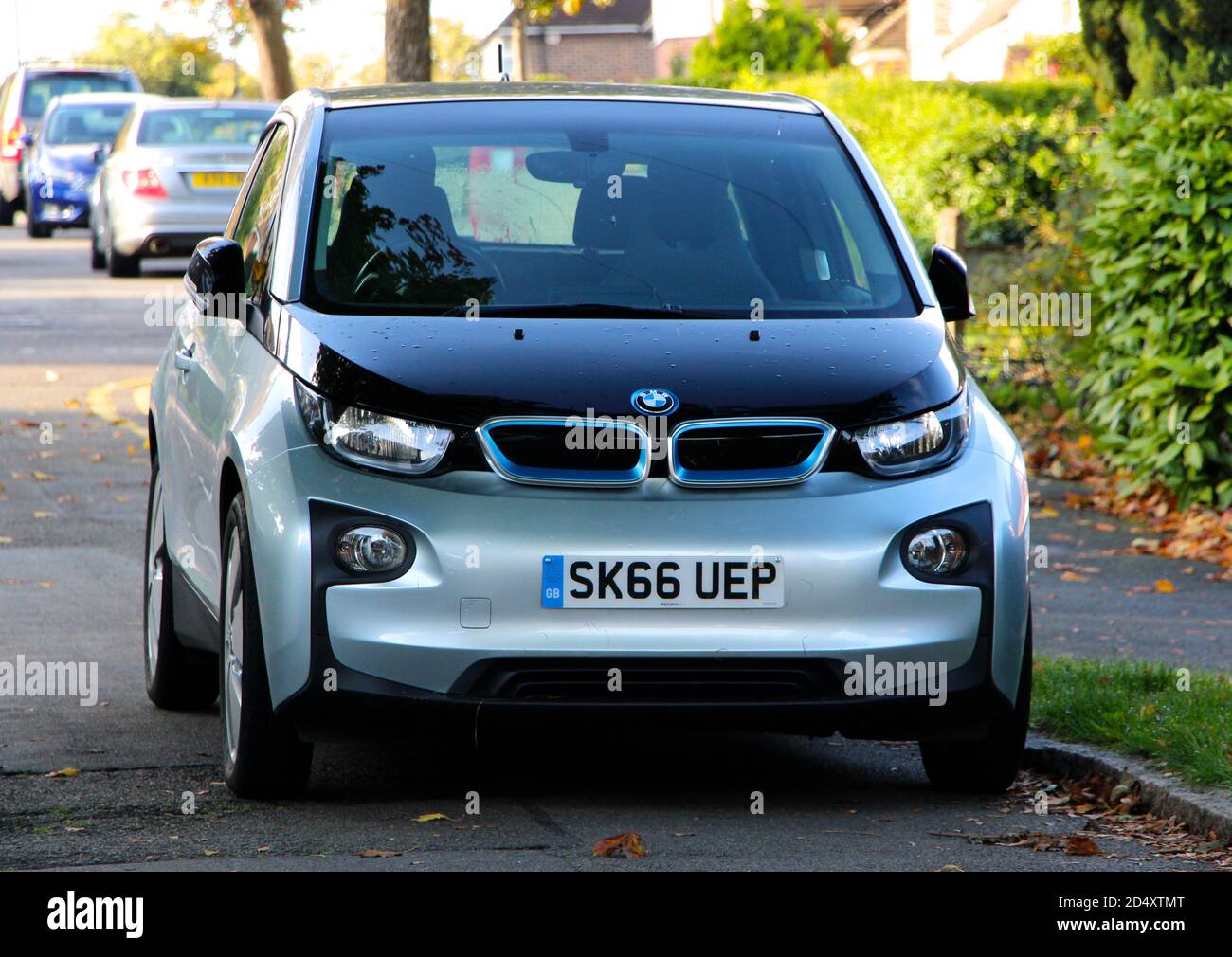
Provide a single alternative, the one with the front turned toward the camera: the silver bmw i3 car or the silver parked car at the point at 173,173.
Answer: the silver bmw i3 car

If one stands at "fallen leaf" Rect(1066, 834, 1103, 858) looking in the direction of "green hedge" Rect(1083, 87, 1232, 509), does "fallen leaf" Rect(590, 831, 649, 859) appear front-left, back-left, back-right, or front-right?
back-left

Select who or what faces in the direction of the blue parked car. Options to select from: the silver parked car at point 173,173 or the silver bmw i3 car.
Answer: the silver parked car

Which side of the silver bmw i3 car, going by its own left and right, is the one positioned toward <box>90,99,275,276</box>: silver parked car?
back

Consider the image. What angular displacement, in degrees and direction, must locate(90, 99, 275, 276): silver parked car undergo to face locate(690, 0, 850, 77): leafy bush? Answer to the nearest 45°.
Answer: approximately 45° to its right

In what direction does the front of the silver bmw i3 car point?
toward the camera

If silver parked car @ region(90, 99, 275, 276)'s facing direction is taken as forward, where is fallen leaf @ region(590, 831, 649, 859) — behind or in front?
behind

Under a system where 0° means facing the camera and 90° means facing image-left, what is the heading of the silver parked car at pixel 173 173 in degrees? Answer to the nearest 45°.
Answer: approximately 180°

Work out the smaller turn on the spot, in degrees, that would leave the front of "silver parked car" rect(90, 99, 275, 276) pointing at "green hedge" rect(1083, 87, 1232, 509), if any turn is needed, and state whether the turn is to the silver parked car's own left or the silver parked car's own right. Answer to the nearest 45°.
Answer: approximately 180°
